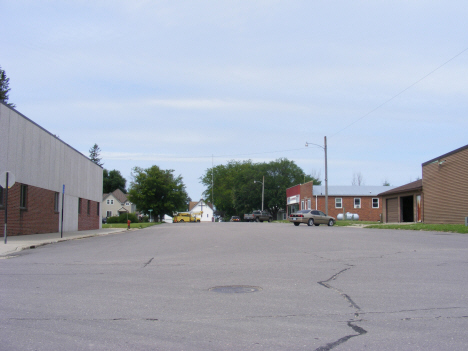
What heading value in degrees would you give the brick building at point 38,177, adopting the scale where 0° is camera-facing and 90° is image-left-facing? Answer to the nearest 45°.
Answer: approximately 315°

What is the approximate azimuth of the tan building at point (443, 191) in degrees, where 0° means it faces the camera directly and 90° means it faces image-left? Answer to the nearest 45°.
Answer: approximately 45°

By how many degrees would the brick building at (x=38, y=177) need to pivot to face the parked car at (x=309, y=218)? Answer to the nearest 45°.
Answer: approximately 45° to its left

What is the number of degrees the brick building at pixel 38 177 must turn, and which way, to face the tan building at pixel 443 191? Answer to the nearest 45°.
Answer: approximately 45° to its left

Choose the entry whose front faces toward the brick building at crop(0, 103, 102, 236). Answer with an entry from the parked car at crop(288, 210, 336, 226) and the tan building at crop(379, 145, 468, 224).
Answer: the tan building

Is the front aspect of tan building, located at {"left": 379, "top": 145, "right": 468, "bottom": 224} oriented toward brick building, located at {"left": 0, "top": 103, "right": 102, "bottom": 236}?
yes

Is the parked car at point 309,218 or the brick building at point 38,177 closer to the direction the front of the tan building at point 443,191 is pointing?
the brick building

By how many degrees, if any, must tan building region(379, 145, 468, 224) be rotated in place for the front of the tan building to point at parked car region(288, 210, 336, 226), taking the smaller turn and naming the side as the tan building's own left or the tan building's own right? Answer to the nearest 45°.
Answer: approximately 45° to the tan building's own right
